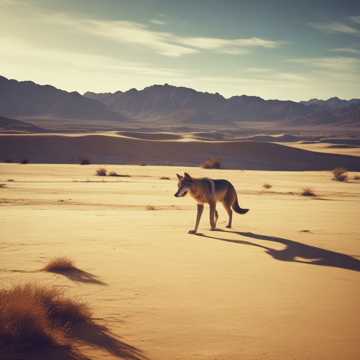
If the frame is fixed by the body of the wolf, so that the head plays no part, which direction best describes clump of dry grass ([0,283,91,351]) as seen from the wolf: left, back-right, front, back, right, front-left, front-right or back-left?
front-left

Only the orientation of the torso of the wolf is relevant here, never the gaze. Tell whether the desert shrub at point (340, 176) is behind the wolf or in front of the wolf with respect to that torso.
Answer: behind

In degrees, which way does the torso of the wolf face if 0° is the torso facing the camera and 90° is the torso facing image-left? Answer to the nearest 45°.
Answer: approximately 45°

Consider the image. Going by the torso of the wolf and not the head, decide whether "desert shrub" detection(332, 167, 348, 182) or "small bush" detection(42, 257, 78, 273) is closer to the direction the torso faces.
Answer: the small bush
